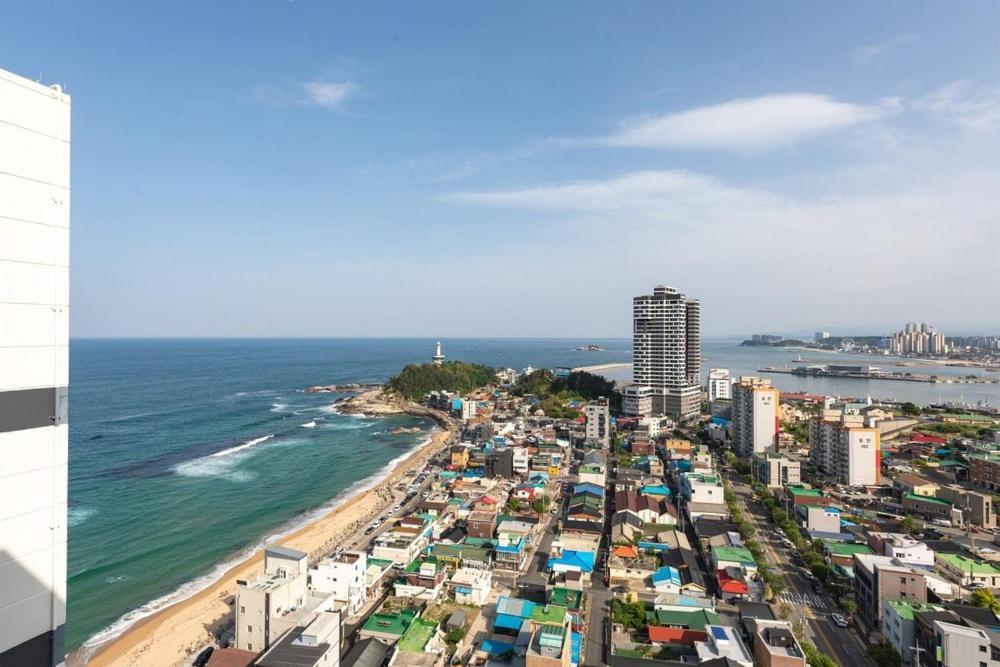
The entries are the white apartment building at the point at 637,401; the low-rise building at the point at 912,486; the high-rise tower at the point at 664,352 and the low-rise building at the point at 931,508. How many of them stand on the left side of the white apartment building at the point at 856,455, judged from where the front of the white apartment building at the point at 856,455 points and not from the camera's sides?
2

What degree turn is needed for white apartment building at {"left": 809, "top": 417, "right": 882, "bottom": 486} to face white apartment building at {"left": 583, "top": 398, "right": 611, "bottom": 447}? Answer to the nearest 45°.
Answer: approximately 45° to its right

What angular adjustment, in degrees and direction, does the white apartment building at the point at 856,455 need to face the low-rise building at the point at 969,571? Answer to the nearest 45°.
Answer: approximately 45° to its left

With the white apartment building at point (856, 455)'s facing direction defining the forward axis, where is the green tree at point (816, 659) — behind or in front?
in front

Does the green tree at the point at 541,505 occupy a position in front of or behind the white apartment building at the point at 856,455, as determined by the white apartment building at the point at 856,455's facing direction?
in front

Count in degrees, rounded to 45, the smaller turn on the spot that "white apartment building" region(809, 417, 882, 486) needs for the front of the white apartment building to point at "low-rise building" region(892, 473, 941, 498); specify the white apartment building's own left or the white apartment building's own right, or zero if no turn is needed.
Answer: approximately 90° to the white apartment building's own left

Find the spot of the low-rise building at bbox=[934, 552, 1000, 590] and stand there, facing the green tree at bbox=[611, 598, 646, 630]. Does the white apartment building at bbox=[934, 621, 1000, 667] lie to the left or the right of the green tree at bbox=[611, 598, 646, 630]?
left

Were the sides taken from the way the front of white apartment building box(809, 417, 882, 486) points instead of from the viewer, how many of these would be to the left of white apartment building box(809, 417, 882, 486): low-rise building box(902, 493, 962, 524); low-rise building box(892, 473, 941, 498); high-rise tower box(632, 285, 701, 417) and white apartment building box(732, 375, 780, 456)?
2

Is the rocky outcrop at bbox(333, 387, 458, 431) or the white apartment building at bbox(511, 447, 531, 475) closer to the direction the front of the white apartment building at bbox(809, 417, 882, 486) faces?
the white apartment building

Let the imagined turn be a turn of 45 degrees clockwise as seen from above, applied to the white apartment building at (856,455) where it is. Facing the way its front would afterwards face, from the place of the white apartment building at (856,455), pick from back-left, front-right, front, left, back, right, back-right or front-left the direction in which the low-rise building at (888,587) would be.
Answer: left

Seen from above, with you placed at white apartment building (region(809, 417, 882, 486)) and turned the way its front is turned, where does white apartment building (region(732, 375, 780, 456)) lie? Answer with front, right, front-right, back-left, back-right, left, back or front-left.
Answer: right

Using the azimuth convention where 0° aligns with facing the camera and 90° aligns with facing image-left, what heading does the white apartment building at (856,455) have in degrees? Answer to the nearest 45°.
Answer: approximately 45°

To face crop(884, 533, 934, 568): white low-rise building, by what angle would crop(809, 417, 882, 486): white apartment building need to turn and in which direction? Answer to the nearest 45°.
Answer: approximately 45° to its left

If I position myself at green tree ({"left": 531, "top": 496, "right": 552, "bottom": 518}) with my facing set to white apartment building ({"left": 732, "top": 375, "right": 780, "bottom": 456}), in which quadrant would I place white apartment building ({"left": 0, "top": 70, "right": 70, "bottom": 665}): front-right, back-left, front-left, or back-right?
back-right
